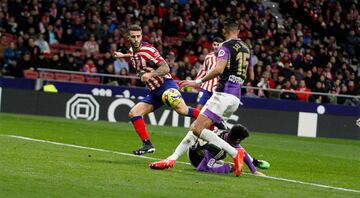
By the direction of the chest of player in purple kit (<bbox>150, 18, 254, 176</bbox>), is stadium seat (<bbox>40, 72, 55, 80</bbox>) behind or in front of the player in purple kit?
in front

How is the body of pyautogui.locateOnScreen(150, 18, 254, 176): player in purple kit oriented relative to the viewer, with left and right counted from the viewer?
facing away from the viewer and to the left of the viewer
